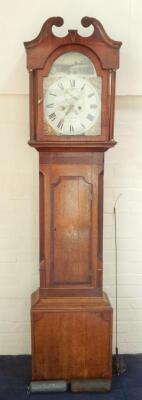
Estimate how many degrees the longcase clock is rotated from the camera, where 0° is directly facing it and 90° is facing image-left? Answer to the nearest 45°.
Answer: approximately 0°
